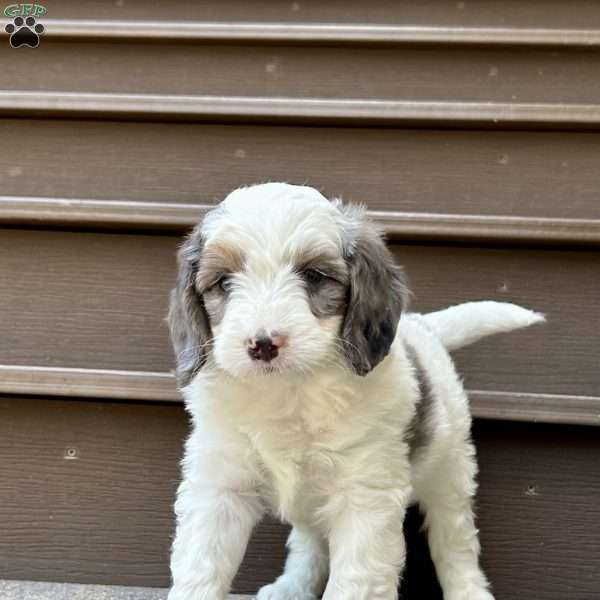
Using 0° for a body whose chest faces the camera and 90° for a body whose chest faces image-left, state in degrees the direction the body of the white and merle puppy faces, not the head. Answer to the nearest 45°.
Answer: approximately 45°
